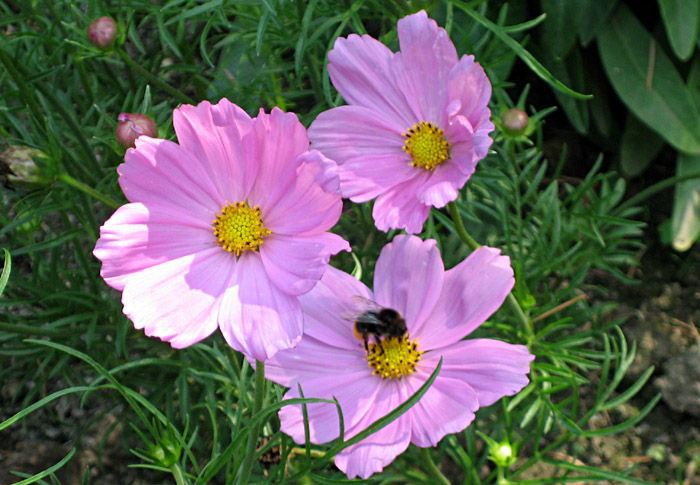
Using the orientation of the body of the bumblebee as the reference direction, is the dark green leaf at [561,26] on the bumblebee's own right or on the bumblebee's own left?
on the bumblebee's own left

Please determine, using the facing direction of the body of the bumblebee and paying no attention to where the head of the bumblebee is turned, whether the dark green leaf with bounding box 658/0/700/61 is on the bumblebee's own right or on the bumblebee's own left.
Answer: on the bumblebee's own left

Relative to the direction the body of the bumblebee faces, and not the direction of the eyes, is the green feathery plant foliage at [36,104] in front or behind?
behind
